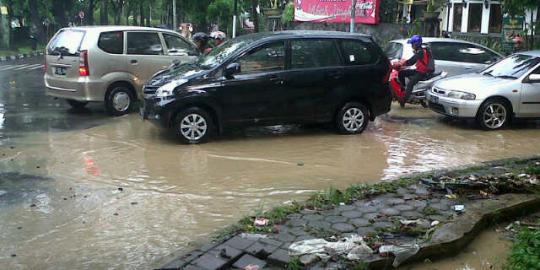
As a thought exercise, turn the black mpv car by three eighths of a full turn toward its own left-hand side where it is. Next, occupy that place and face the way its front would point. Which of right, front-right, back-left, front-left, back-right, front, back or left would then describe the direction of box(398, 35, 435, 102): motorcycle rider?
left

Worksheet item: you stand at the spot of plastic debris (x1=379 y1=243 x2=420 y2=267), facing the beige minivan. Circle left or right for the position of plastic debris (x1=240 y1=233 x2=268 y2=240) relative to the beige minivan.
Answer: left

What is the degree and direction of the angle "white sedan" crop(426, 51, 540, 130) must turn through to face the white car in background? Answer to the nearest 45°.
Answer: approximately 135° to its right

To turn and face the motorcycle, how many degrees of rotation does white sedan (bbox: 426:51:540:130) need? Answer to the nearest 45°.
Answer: approximately 90° to its right

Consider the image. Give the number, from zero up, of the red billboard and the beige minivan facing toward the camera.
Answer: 1

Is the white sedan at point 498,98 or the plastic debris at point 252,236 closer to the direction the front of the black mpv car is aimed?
the plastic debris

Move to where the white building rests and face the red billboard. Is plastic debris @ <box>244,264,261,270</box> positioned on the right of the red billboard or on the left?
left

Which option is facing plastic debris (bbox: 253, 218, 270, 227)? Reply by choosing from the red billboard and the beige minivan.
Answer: the red billboard

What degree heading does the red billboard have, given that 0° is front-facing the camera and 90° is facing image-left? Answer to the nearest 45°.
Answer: approximately 0°

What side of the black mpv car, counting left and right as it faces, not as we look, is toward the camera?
left

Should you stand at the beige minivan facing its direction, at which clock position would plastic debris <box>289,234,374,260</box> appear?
The plastic debris is roughly at 4 o'clock from the beige minivan.

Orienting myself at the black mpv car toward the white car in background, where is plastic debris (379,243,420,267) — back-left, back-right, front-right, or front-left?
back-right

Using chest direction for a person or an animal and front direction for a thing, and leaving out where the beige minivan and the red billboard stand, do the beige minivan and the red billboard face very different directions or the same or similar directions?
very different directions

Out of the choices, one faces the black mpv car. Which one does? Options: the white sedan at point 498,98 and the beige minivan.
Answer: the white sedan

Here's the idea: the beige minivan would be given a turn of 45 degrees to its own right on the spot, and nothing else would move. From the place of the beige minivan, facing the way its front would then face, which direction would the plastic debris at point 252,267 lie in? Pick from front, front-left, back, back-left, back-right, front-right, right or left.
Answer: right

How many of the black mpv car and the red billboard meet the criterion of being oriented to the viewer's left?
1

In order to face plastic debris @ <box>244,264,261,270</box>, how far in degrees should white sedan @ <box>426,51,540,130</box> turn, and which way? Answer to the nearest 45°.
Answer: approximately 45° to its left
